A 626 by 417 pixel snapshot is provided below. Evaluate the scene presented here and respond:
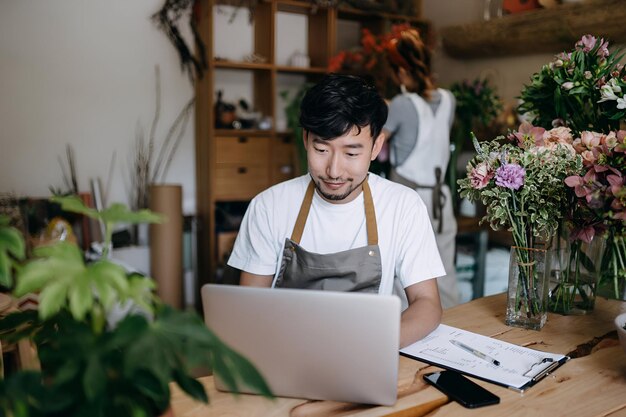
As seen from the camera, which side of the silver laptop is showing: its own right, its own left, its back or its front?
back

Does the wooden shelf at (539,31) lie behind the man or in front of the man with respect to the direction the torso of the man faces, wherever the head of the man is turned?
behind

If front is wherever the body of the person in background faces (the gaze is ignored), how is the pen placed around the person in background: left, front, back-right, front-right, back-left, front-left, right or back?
back-left

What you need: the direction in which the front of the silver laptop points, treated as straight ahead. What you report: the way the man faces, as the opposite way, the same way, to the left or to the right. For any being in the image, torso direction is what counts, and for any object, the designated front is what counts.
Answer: the opposite way

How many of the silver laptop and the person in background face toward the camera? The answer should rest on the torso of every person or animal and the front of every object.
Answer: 0

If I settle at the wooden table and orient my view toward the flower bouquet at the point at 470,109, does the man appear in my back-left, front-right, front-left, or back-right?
front-left

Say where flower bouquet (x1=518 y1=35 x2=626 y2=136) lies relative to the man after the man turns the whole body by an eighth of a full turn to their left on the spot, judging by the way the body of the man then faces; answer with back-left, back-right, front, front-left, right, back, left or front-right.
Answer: front-left

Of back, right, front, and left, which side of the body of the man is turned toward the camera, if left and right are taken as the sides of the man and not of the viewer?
front

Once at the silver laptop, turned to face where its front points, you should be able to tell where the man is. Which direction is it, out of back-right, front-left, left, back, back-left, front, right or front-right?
front

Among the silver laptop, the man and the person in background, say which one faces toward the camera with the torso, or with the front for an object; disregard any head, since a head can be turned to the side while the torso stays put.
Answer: the man

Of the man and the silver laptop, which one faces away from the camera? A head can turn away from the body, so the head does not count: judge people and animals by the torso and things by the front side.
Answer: the silver laptop

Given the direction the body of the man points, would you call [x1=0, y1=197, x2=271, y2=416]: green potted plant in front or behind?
in front
